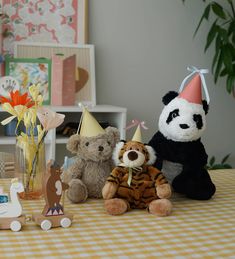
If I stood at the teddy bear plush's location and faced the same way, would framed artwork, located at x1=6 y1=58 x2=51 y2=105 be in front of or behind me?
behind

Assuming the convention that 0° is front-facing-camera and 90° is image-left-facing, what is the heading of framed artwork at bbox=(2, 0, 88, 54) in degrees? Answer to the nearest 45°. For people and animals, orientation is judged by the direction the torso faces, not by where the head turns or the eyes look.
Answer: approximately 0°

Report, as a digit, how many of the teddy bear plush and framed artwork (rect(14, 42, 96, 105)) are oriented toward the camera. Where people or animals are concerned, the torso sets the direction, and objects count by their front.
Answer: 2

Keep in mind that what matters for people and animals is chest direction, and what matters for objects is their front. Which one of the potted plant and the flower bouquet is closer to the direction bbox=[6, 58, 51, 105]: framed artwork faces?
the flower bouquet

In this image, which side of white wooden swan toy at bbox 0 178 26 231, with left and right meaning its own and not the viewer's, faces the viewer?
right
